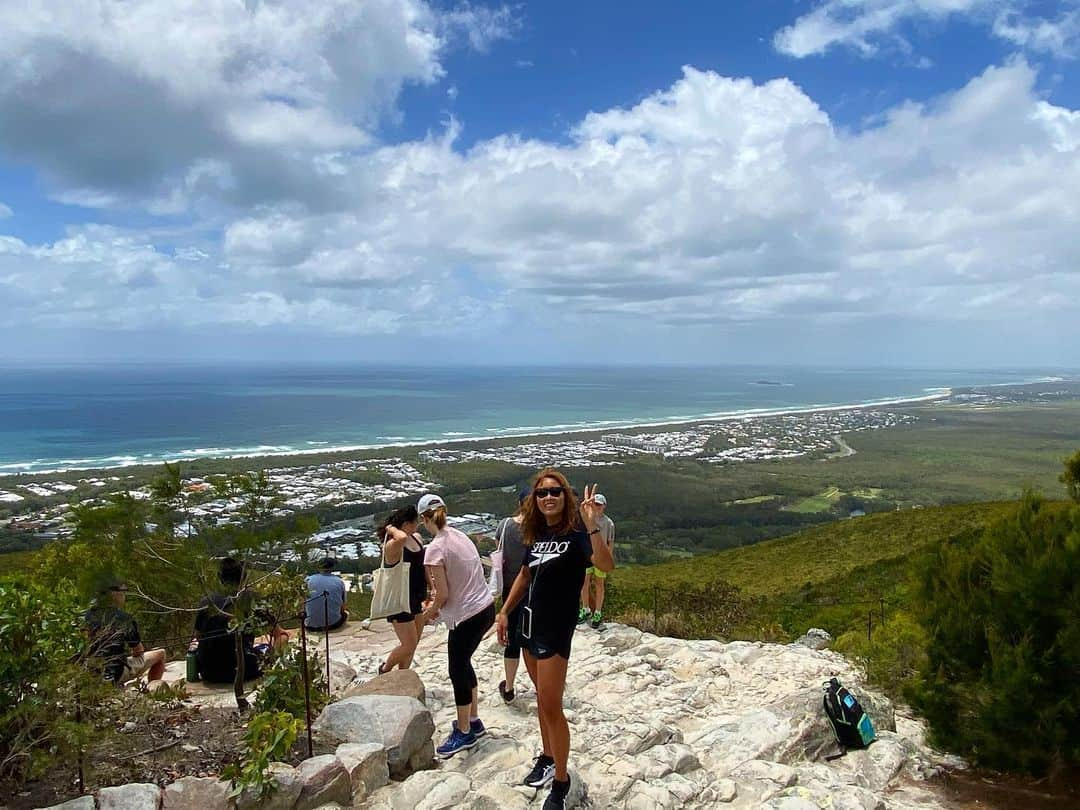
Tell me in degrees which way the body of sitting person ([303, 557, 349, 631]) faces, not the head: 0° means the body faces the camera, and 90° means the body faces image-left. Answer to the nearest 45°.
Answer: approximately 180°

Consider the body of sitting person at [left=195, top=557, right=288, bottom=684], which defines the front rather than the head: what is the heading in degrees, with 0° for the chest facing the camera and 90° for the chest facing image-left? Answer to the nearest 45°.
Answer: approximately 225°

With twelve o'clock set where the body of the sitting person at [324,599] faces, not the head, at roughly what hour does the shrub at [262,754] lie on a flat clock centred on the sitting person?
The shrub is roughly at 6 o'clock from the sitting person.

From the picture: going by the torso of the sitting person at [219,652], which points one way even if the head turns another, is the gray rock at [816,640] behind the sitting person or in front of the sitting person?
in front

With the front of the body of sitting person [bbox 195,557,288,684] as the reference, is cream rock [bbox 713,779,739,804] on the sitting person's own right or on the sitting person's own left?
on the sitting person's own right

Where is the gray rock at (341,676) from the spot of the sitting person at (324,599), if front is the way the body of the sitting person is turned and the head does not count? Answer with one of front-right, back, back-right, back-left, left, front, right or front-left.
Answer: back

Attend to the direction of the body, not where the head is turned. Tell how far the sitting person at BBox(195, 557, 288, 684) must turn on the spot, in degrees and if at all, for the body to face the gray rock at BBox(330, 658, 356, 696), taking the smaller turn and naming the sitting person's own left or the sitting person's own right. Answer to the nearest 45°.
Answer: approximately 45° to the sitting person's own right

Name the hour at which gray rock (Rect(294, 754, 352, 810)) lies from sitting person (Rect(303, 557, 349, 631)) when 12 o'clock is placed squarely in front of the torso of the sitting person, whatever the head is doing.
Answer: The gray rock is roughly at 6 o'clock from the sitting person.

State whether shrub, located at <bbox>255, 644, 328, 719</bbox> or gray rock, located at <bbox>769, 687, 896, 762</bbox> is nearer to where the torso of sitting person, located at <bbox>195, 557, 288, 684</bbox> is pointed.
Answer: the gray rock

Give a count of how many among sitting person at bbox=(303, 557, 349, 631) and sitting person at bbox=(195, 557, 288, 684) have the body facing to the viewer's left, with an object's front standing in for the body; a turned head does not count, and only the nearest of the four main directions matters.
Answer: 0

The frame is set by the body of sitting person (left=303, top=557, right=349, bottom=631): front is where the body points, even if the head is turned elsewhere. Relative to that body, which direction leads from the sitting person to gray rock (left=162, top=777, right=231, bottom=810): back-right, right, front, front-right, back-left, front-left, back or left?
back

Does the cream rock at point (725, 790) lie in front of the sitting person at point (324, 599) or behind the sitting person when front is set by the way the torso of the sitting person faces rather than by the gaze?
behind

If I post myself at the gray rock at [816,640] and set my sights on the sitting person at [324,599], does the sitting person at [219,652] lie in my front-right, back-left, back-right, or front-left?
front-left

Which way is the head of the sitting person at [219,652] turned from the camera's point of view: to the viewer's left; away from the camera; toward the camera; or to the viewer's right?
away from the camera

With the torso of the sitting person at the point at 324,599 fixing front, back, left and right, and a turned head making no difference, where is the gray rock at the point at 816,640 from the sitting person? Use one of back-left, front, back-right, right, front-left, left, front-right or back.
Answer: right

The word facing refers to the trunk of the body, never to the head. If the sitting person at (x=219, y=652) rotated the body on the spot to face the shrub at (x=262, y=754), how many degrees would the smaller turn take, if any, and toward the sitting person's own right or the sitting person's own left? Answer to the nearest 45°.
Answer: approximately 135° to the sitting person's own right
